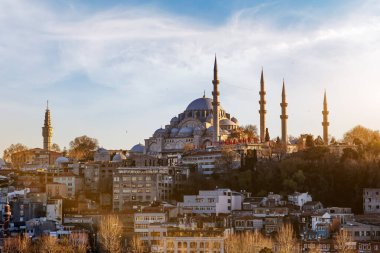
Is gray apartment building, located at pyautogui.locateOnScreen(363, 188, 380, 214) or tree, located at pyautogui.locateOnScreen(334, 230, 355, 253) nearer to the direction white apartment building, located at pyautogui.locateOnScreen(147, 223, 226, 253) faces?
the tree

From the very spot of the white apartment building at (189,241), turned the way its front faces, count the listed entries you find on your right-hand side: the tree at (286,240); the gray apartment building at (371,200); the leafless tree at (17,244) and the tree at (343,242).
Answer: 1

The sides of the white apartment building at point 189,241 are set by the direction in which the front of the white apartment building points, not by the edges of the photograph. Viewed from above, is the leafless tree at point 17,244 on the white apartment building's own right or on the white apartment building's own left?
on the white apartment building's own right

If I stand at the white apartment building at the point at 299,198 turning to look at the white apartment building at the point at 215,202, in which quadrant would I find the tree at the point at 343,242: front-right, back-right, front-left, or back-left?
back-left

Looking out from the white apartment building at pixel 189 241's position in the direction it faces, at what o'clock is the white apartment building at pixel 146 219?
the white apartment building at pixel 146 219 is roughly at 5 o'clock from the white apartment building at pixel 189 241.

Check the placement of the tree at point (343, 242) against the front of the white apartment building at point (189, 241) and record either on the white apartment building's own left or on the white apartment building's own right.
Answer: on the white apartment building's own left

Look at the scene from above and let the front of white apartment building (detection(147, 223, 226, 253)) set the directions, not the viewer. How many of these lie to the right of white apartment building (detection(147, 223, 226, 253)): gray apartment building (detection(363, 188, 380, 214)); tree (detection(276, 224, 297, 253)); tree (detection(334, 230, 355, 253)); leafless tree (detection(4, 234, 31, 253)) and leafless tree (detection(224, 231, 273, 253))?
1

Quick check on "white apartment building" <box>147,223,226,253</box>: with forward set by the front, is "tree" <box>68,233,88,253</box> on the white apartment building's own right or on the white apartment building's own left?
on the white apartment building's own right

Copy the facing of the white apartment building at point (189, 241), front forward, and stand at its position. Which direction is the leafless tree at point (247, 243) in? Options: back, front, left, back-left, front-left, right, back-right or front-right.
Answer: front-left

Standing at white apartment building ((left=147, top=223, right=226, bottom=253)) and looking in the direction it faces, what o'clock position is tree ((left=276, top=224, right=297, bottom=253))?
The tree is roughly at 10 o'clock from the white apartment building.

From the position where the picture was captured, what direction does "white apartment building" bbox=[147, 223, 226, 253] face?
facing the viewer

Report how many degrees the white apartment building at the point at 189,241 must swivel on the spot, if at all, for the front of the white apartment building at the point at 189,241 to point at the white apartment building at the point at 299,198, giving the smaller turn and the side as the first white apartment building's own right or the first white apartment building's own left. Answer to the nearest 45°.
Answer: approximately 135° to the first white apartment building's own left

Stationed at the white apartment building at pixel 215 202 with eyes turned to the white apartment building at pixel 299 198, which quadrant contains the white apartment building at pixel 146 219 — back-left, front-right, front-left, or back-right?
back-right

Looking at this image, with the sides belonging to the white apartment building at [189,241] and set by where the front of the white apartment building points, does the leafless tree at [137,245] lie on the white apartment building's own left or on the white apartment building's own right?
on the white apartment building's own right
